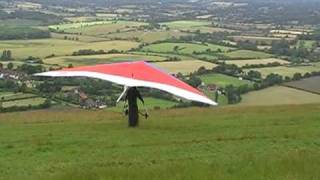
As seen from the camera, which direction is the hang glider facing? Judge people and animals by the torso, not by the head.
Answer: away from the camera
